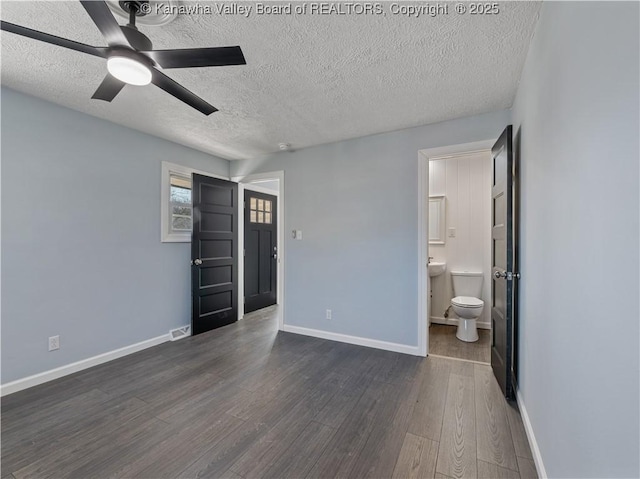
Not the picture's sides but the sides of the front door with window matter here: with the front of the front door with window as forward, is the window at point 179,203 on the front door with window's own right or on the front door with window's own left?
on the front door with window's own right

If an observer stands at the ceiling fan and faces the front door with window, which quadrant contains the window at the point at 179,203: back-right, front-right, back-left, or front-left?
front-left

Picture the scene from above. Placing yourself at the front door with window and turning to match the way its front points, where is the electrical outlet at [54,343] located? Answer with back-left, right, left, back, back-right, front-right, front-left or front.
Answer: right

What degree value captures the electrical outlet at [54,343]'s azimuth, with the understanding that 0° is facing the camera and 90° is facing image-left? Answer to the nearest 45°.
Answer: approximately 315°

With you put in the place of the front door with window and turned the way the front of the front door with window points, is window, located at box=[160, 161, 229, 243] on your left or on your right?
on your right

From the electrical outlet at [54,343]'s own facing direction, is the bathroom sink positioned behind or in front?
in front

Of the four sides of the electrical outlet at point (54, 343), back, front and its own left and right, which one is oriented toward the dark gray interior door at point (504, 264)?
front

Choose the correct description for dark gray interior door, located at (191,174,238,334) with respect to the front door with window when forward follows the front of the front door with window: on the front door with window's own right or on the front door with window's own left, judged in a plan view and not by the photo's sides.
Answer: on the front door with window's own right

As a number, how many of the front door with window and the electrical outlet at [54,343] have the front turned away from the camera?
0

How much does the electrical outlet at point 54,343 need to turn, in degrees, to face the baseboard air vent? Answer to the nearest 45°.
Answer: approximately 45° to its left

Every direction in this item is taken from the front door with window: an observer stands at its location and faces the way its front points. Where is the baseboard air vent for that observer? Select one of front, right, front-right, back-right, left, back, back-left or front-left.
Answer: right

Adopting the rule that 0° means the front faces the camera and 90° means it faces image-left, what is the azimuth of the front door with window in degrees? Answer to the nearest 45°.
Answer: approximately 315°
